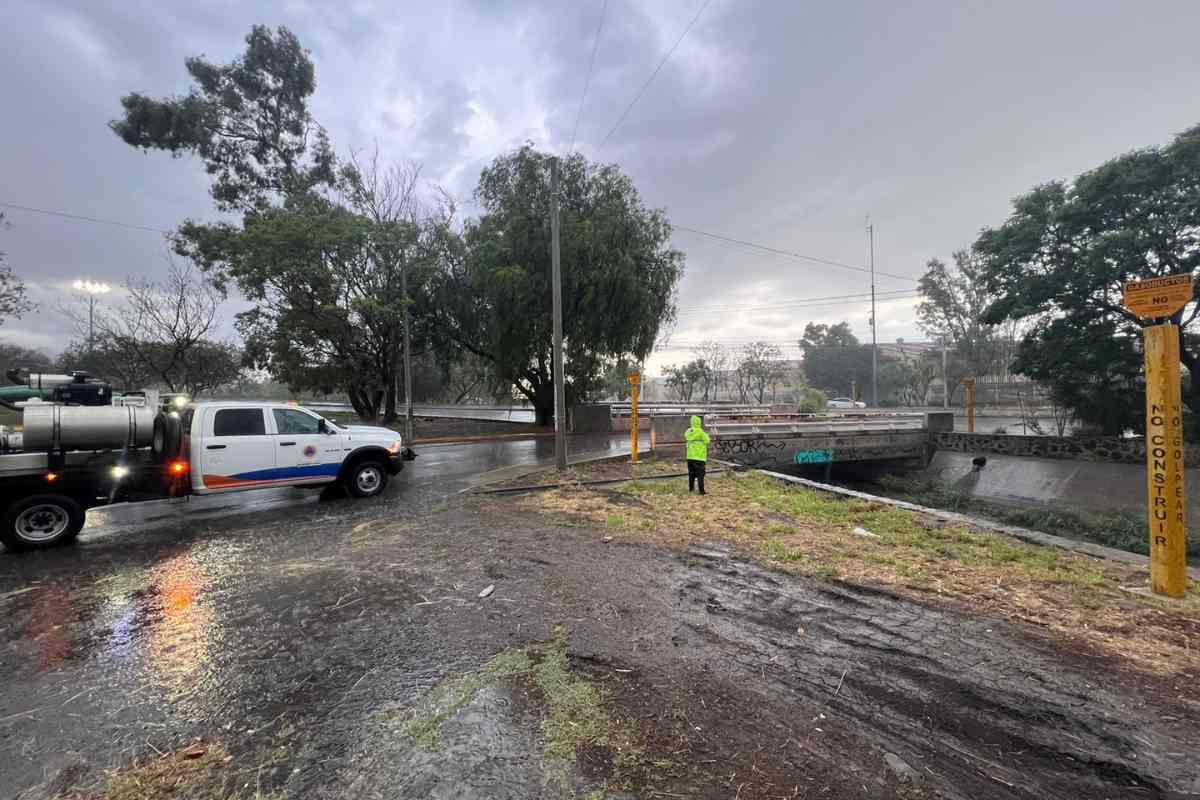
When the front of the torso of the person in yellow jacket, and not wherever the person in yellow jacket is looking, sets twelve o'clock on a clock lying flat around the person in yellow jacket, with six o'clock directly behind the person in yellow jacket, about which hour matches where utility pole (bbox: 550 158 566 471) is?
The utility pole is roughly at 10 o'clock from the person in yellow jacket.

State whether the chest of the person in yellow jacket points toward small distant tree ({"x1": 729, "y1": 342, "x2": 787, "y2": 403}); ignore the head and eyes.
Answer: yes

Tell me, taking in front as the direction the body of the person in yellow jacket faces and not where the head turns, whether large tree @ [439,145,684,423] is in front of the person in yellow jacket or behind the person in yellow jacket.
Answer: in front

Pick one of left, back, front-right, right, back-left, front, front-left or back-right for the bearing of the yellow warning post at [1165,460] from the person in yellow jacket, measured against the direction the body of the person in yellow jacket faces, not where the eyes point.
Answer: back-right

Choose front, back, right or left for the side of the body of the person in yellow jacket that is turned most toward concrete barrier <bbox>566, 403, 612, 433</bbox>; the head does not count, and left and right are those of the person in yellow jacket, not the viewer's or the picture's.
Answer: front

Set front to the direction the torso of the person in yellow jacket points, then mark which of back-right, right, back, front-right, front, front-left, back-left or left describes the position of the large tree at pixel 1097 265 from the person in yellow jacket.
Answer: front-right

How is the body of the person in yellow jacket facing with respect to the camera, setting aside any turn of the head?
away from the camera

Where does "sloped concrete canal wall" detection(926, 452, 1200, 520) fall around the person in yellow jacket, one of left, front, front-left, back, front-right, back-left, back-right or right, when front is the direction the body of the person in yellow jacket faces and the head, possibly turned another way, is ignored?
front-right

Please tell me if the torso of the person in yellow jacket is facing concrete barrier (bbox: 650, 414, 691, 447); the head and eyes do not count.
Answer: yes
